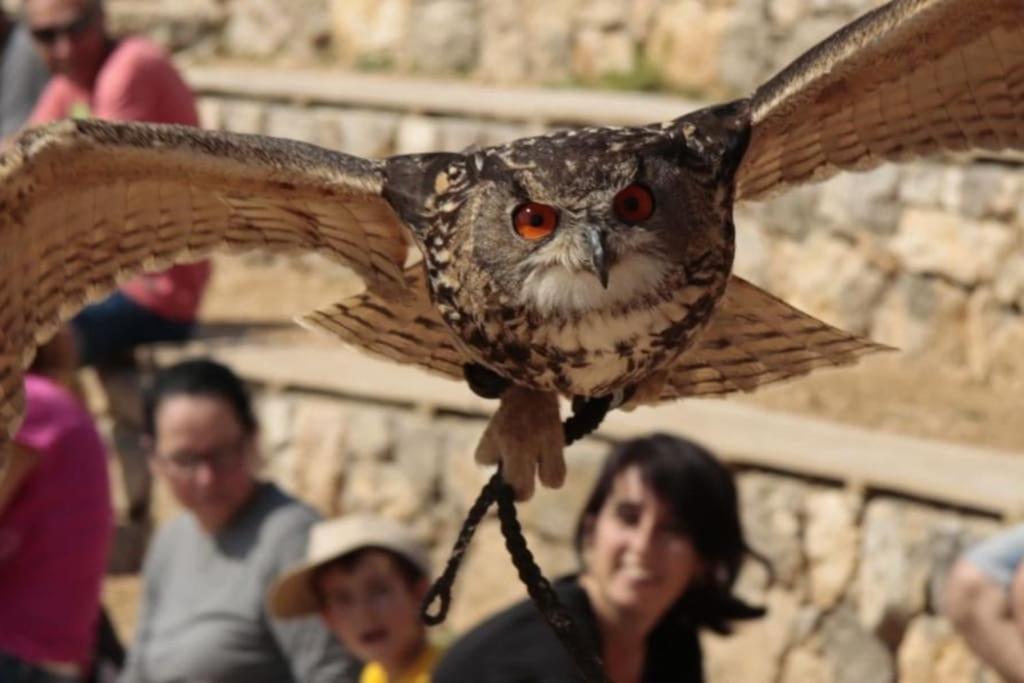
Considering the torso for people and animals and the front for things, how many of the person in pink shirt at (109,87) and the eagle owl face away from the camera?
0

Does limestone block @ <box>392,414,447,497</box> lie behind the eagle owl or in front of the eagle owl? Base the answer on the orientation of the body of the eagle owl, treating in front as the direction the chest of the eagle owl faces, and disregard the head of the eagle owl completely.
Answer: behind

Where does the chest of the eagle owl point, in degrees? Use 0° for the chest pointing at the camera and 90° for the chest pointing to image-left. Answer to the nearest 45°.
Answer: approximately 0°

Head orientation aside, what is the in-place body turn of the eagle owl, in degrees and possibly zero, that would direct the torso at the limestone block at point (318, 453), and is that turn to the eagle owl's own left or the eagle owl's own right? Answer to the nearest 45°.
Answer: approximately 180°

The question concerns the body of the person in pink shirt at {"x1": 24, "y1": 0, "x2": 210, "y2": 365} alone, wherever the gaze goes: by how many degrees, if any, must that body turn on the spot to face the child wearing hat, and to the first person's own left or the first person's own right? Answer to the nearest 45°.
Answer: approximately 45° to the first person's own left

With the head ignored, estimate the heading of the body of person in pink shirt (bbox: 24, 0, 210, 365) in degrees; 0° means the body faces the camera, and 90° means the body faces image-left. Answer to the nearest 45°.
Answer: approximately 45°
